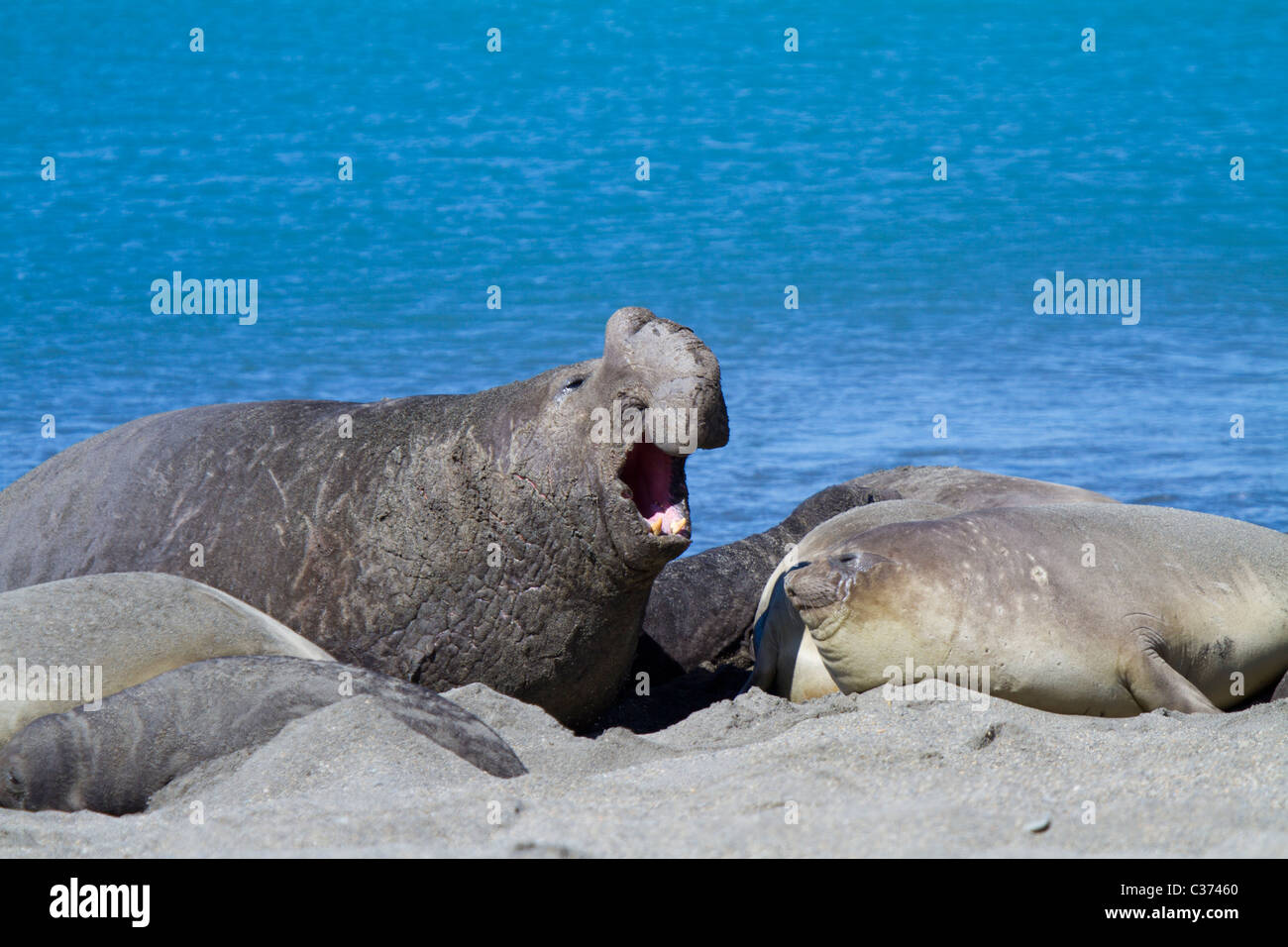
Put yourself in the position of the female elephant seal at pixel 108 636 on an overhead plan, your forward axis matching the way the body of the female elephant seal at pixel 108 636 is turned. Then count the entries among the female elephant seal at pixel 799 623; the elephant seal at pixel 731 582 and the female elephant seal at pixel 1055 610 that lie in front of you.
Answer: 0

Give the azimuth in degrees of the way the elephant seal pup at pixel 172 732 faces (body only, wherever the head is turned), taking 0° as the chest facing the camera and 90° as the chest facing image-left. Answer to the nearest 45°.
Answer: approximately 90°

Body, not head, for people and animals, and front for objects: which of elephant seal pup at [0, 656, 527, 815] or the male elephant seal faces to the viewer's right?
the male elephant seal

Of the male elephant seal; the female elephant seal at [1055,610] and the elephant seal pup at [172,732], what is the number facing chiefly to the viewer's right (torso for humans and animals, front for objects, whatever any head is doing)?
1

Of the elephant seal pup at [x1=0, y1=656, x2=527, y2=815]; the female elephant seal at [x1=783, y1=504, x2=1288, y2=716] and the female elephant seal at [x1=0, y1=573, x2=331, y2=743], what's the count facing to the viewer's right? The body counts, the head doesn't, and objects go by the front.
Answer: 0

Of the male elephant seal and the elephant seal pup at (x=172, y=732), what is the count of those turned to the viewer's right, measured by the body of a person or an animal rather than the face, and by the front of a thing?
1

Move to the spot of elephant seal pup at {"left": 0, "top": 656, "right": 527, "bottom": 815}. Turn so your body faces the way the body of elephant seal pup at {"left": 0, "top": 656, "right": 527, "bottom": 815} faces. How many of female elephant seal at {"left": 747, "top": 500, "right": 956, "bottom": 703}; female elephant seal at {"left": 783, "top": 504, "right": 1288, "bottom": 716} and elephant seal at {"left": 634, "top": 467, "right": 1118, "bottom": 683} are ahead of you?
0

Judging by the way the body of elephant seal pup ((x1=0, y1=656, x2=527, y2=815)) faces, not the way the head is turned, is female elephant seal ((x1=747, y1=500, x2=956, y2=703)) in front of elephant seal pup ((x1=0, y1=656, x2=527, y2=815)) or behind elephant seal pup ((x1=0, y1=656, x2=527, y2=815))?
behind

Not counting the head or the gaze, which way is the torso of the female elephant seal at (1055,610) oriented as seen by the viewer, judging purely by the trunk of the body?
to the viewer's left

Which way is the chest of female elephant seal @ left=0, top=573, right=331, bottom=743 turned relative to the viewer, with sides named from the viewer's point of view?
facing to the left of the viewer

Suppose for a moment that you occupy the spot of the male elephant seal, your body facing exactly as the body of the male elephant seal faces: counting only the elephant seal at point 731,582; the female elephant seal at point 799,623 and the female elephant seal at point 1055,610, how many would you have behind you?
0

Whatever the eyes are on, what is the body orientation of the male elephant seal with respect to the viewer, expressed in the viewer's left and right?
facing to the right of the viewer

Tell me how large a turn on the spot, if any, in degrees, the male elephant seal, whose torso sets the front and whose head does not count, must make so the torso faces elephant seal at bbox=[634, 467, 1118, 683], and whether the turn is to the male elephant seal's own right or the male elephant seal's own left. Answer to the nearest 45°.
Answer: approximately 45° to the male elephant seal's own left

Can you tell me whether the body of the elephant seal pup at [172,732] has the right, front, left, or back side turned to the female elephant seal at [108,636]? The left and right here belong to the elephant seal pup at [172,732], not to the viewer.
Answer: right

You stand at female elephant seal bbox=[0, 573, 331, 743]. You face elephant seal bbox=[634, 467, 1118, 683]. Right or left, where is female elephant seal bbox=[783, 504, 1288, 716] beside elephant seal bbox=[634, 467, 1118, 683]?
right
